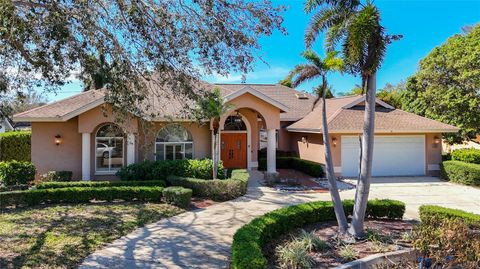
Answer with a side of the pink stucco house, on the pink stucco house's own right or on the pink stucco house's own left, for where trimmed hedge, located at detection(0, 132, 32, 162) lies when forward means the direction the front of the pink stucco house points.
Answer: on the pink stucco house's own right

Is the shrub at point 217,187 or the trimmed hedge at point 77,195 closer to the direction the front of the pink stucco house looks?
the shrub

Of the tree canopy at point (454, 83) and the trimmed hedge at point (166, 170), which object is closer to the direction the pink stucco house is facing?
the trimmed hedge

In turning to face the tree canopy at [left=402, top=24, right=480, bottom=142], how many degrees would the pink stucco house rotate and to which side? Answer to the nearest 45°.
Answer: approximately 90° to its left

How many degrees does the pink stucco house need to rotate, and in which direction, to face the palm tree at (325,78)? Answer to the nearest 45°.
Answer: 0° — it already faces it

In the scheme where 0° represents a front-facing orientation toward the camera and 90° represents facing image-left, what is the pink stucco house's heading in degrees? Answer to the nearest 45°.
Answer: approximately 0°

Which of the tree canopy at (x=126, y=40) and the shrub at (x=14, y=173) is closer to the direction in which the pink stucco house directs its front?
the tree canopy

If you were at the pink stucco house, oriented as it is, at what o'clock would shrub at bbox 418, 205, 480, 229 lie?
The shrub is roughly at 11 o'clock from the pink stucco house.

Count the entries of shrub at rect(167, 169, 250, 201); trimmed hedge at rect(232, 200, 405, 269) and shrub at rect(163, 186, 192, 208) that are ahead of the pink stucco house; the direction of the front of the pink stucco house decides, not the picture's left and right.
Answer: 3

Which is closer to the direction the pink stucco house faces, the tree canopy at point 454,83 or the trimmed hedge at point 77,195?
the trimmed hedge

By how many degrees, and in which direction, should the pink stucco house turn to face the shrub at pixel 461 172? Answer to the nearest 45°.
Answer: approximately 90° to its left

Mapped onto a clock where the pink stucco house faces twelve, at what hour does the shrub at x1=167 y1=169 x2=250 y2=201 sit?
The shrub is roughly at 12 o'clock from the pink stucco house.

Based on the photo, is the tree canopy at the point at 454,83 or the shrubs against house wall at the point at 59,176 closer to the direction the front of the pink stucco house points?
the shrubs against house wall
